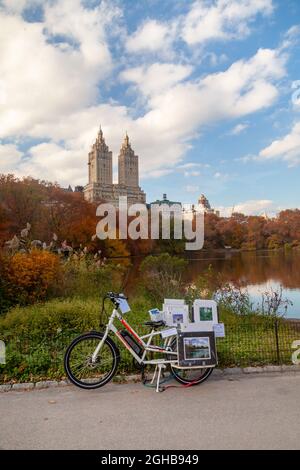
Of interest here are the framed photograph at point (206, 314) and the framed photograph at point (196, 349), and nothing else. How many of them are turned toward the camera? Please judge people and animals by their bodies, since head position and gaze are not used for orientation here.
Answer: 2

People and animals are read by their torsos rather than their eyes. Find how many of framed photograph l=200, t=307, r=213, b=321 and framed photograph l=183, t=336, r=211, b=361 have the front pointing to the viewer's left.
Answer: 0

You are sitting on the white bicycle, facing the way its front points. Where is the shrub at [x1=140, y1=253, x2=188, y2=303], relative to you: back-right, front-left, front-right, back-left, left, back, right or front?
right

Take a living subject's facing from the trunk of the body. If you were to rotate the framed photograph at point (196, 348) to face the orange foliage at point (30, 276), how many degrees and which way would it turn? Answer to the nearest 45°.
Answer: approximately 135° to its right

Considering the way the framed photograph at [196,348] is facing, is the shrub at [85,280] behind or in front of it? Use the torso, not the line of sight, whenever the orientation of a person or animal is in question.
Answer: behind

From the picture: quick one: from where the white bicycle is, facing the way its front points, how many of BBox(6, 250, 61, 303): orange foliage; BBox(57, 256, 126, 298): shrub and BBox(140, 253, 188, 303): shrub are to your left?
0

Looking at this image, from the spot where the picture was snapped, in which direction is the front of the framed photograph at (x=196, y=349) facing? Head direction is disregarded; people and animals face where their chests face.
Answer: facing the viewer

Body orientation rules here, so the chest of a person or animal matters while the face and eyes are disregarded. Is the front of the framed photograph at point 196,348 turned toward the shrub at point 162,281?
no

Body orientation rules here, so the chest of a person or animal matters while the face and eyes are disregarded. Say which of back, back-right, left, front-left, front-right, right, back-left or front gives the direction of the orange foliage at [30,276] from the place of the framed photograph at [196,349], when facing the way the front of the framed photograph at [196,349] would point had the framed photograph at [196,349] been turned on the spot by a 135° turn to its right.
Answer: front

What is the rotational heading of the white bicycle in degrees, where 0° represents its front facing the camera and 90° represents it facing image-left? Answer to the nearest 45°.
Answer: approximately 90°

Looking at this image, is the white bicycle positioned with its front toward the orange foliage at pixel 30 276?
no

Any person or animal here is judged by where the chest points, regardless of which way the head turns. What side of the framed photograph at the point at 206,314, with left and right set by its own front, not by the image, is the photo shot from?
front

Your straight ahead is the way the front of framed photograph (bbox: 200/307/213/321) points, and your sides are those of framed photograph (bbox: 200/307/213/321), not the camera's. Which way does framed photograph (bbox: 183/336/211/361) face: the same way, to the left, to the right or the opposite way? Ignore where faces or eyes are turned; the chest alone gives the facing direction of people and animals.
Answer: the same way
